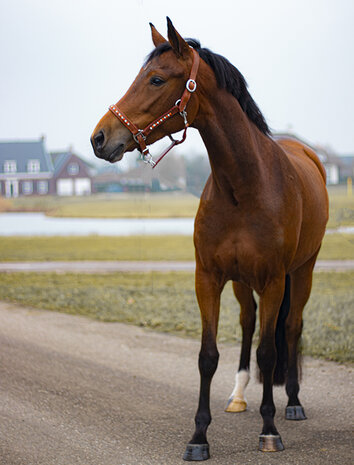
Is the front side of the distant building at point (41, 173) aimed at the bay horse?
yes

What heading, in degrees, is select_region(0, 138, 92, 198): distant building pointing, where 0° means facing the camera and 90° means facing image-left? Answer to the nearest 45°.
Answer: approximately 0°

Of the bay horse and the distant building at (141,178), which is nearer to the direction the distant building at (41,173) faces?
the bay horse
